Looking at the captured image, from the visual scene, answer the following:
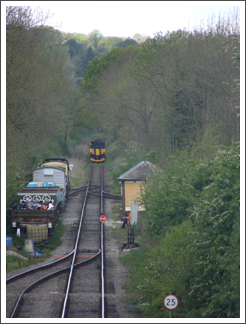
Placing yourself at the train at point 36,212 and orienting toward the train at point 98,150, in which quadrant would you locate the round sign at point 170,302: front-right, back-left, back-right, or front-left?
back-right

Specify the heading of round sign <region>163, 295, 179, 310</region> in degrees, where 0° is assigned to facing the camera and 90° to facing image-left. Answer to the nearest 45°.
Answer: approximately 0°

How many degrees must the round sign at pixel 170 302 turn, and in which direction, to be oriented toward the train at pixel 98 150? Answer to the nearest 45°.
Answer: approximately 180°

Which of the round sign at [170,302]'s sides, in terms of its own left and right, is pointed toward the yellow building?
back

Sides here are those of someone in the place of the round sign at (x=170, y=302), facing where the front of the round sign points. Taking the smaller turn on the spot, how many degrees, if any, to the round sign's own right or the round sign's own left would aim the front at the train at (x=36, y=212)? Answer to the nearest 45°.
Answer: approximately 135° to the round sign's own right

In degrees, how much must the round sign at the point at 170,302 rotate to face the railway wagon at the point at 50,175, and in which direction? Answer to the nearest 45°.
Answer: approximately 135° to its right

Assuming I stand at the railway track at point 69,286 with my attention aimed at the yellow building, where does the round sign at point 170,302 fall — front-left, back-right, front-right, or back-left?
back-right
